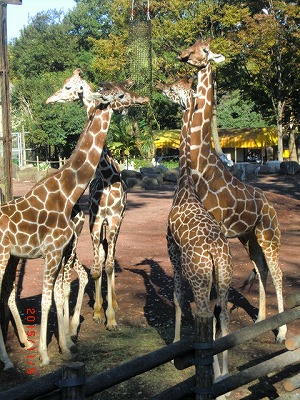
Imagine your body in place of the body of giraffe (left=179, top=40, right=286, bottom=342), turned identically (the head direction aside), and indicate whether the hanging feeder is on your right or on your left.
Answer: on your right

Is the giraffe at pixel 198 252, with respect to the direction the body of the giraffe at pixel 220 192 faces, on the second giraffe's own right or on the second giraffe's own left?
on the second giraffe's own left

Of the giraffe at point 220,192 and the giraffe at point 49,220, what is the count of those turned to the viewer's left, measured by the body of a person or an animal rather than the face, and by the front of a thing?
1

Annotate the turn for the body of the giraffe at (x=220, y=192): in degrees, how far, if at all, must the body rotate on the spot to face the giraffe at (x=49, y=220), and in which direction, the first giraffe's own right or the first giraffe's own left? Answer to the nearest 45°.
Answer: approximately 45° to the first giraffe's own left

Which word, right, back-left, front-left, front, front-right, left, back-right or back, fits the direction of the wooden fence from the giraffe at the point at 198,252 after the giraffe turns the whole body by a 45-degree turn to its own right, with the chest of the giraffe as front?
back

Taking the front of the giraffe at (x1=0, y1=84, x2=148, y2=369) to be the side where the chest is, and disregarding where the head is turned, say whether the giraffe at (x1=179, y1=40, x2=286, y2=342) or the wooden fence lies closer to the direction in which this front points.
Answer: the giraffe

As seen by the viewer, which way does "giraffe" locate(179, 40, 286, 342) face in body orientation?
to the viewer's left

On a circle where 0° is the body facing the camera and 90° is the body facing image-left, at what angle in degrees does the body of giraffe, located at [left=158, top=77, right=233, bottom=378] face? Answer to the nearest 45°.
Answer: approximately 135°

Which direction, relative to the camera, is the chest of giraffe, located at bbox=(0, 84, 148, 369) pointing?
to the viewer's right

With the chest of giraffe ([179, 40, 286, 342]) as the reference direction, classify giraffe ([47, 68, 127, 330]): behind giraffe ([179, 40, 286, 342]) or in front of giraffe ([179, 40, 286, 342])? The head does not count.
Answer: in front

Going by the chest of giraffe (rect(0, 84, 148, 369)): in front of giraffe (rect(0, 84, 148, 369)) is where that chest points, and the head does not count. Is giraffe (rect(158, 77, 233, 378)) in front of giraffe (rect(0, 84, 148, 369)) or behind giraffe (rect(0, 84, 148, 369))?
in front
